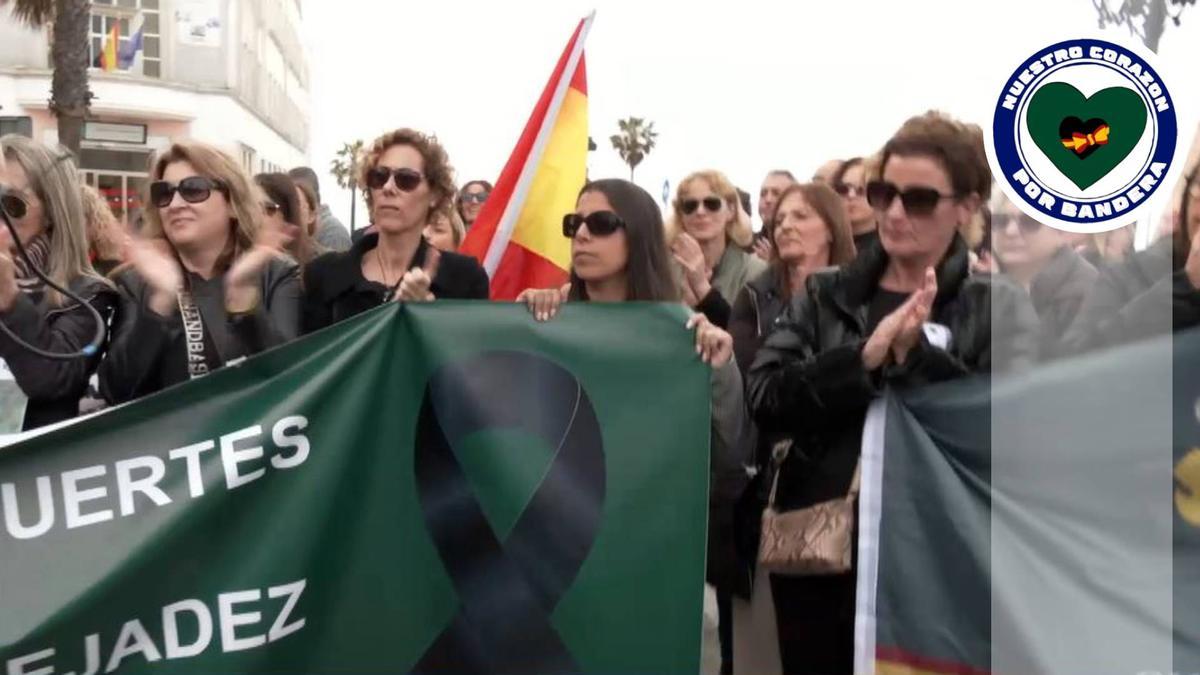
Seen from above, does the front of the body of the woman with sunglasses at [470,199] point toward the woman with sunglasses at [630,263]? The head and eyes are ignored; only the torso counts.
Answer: yes

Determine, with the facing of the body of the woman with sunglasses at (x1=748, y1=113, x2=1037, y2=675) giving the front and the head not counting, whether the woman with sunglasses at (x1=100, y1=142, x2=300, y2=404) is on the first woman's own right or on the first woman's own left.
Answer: on the first woman's own right

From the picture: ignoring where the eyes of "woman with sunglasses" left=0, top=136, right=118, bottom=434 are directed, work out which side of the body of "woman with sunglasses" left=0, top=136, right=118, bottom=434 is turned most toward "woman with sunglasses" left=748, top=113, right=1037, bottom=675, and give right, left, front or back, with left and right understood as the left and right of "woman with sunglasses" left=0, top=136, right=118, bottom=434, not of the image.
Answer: left

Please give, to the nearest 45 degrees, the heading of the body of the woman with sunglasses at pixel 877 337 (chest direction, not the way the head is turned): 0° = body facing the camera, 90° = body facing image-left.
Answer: approximately 45°
